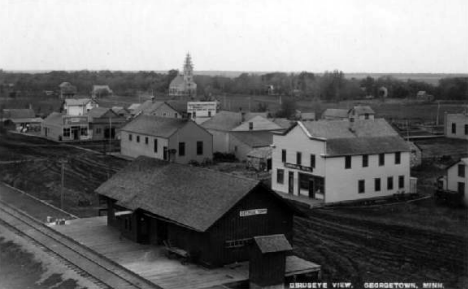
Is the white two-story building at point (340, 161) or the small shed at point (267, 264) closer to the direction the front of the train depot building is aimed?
the small shed

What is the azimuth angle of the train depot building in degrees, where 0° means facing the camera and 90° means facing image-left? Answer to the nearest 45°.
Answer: approximately 45°

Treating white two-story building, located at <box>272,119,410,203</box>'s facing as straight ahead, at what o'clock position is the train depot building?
The train depot building is roughly at 11 o'clock from the white two-story building.

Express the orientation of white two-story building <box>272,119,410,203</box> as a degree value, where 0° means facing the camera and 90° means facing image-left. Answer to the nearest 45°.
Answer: approximately 45°

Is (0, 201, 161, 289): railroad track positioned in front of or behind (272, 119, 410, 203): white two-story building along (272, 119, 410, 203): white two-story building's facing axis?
in front

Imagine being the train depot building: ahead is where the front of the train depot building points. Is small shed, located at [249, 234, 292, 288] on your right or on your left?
on your left

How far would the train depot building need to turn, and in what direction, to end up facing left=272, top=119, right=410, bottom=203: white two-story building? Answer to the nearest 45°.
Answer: approximately 180°

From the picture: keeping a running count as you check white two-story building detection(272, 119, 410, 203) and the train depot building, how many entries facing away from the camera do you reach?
0

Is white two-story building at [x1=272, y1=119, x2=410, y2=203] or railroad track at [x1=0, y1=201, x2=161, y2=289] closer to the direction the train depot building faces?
the railroad track
